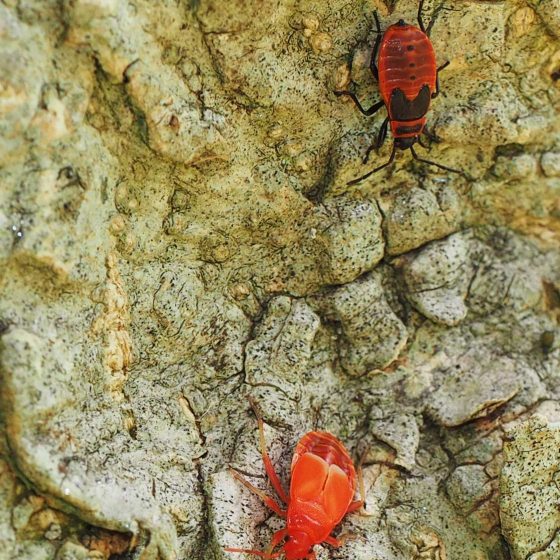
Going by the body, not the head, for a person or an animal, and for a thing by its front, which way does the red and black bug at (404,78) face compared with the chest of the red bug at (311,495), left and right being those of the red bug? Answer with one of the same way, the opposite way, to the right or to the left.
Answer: the same way

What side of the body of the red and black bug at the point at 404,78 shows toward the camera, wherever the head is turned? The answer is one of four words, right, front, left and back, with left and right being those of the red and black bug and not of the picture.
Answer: front

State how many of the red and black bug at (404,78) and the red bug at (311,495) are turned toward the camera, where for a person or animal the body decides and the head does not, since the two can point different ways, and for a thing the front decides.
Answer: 2
